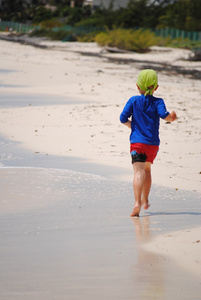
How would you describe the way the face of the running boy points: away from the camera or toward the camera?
away from the camera

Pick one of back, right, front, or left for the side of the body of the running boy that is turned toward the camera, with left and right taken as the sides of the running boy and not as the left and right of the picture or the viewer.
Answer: back
